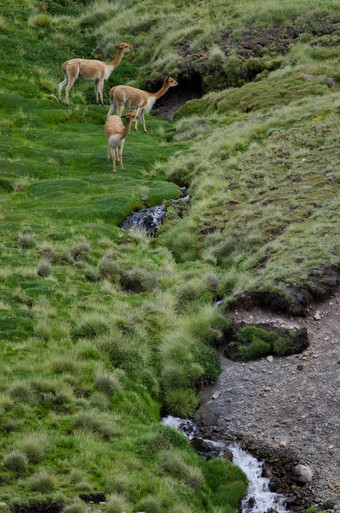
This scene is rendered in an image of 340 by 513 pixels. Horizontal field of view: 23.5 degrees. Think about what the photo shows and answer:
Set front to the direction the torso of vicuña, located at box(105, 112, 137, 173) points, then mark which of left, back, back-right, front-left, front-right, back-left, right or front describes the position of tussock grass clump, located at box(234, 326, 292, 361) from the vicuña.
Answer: front-right

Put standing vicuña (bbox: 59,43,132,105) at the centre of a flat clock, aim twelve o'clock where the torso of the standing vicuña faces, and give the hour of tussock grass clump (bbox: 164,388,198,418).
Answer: The tussock grass clump is roughly at 3 o'clock from the standing vicuña.

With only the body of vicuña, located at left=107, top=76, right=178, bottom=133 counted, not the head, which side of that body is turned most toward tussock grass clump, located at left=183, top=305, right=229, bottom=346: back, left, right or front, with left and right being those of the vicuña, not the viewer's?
right

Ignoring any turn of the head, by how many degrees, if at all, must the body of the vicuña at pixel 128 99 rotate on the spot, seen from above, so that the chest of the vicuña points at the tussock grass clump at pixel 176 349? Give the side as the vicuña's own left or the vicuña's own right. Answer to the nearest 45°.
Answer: approximately 90° to the vicuña's own right

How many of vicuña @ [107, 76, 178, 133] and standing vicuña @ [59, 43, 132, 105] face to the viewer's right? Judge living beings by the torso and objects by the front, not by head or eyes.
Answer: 2

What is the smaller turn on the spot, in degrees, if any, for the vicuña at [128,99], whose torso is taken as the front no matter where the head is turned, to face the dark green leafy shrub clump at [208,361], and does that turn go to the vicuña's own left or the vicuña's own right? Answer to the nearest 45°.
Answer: approximately 90° to the vicuña's own right

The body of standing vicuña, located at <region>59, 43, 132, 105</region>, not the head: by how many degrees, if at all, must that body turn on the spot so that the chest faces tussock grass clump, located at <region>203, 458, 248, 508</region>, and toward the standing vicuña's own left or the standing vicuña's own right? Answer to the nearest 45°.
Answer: approximately 90° to the standing vicuña's own right

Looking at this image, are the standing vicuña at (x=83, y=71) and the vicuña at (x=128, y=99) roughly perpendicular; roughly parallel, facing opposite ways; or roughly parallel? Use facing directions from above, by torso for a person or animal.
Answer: roughly parallel

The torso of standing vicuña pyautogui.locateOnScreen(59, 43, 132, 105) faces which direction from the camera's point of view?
to the viewer's right

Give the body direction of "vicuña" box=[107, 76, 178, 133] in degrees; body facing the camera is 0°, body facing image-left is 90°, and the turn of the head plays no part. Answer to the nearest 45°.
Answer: approximately 270°

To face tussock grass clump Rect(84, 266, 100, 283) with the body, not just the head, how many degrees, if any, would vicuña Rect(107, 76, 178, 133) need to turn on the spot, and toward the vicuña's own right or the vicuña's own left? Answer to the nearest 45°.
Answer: approximately 90° to the vicuña's own right

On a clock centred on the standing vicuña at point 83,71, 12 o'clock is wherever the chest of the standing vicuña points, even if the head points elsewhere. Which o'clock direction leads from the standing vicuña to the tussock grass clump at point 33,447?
The tussock grass clump is roughly at 3 o'clock from the standing vicuña.

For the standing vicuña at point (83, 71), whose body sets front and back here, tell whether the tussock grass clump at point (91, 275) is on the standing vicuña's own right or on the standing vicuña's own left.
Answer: on the standing vicuña's own right

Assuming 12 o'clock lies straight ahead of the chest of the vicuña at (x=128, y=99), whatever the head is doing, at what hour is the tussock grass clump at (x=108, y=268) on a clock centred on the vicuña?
The tussock grass clump is roughly at 3 o'clock from the vicuña.

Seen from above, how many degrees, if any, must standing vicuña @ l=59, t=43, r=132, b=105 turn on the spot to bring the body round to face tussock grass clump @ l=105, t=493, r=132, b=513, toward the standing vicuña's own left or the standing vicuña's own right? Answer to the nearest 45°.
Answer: approximately 90° to the standing vicuña's own right

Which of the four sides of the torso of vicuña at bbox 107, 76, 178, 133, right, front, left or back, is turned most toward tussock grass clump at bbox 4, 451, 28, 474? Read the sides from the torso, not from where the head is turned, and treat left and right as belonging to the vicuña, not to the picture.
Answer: right
